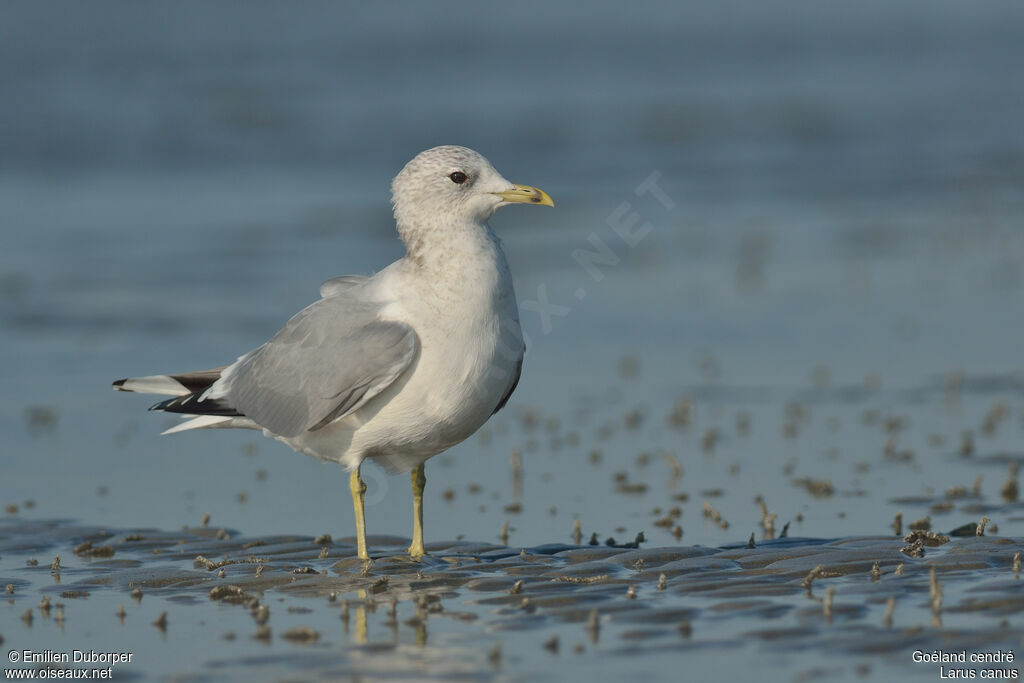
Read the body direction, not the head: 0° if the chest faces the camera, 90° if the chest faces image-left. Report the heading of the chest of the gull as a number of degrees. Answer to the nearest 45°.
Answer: approximately 315°
